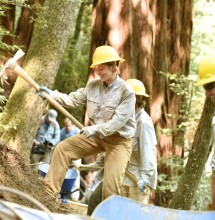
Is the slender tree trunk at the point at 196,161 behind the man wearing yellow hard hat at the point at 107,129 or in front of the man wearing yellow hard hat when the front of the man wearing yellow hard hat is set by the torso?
behind

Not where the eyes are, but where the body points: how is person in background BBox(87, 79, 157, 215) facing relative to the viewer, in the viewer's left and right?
facing to the left of the viewer

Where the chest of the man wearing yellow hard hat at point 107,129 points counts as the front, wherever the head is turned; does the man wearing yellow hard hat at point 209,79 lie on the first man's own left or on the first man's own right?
on the first man's own left

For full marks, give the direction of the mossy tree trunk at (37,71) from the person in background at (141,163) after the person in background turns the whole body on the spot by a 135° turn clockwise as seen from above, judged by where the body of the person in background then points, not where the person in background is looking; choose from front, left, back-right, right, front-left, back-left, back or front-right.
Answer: left

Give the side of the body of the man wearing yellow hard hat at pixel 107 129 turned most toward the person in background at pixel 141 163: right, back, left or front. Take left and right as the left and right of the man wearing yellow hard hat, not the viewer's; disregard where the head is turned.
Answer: back

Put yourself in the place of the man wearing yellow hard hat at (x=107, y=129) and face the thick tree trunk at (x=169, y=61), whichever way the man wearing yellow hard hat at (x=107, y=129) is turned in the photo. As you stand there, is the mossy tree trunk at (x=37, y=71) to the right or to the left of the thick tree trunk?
left

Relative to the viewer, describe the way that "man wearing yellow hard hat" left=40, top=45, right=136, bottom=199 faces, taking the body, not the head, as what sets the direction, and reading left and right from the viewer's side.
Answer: facing the viewer and to the left of the viewer

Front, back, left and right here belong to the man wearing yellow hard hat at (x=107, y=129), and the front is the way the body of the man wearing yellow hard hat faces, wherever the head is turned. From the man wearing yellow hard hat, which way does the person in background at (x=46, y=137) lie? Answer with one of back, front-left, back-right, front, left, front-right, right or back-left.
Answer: back-right

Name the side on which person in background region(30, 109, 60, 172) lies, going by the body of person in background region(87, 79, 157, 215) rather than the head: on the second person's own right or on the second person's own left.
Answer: on the second person's own right

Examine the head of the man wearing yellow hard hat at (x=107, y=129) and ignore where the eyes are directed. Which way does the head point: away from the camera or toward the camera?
toward the camera

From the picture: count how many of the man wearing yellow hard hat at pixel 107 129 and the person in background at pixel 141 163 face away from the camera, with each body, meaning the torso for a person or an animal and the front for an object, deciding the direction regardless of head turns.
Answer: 0
